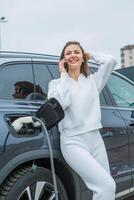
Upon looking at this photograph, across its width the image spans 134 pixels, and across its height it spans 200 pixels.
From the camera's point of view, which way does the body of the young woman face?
toward the camera

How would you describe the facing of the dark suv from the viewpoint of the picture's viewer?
facing away from the viewer and to the right of the viewer

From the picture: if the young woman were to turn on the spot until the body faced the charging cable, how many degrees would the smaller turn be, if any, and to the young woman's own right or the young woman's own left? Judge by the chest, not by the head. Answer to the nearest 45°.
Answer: approximately 90° to the young woman's own right
